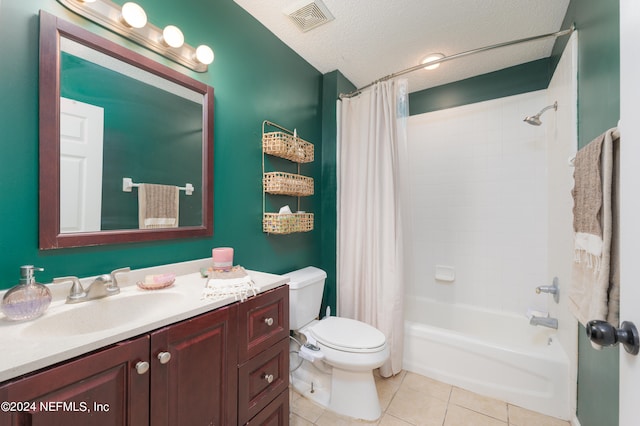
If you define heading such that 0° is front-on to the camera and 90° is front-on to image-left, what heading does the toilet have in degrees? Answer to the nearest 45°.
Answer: approximately 315°

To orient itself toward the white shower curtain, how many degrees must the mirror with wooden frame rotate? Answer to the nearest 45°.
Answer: approximately 45° to its left

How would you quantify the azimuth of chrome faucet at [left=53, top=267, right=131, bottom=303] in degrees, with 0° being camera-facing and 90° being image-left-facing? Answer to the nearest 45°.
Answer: approximately 315°

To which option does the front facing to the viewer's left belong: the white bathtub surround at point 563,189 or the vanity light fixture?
the white bathtub surround

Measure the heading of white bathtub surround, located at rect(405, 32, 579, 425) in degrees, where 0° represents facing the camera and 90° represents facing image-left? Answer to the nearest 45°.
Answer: approximately 45°

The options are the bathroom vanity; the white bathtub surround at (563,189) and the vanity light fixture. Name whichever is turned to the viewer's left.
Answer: the white bathtub surround
